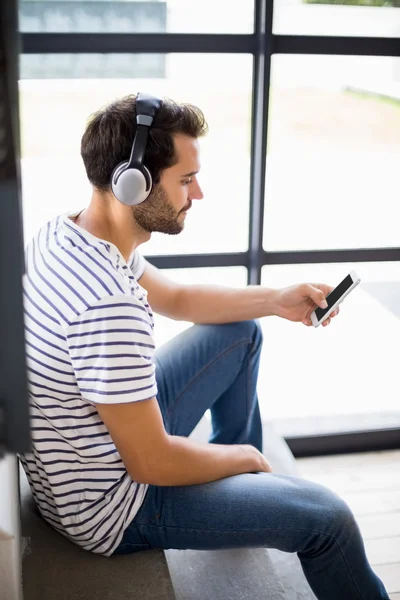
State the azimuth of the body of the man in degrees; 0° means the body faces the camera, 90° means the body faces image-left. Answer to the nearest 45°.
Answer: approximately 270°

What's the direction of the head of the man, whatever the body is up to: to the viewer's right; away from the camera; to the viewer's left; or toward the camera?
to the viewer's right
